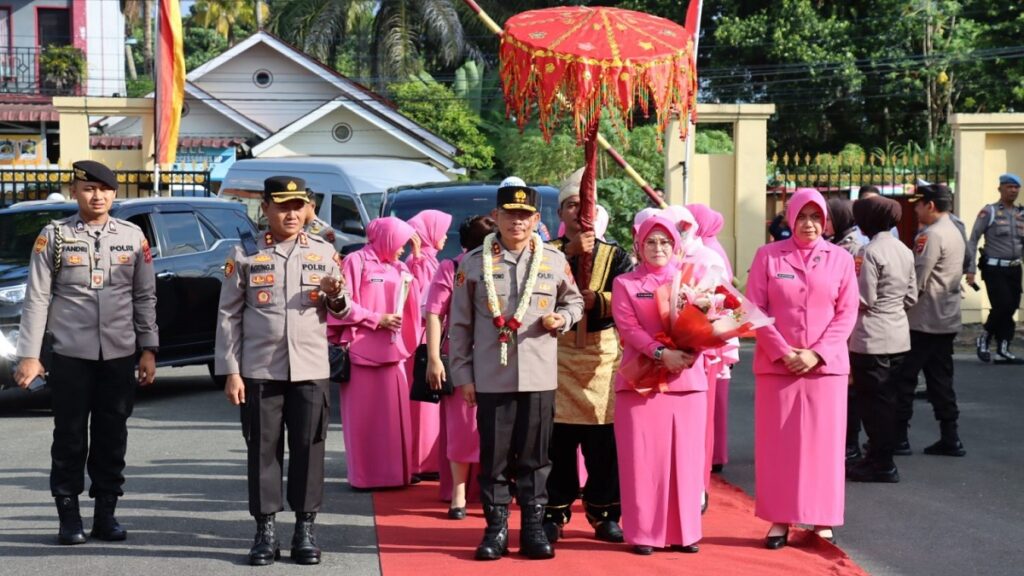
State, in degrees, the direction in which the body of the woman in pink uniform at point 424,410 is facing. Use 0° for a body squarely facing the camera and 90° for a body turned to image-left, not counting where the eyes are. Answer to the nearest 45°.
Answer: approximately 270°

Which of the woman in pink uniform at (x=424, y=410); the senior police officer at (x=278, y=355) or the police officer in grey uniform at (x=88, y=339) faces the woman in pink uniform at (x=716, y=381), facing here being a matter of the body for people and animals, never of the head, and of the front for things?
the woman in pink uniform at (x=424, y=410)

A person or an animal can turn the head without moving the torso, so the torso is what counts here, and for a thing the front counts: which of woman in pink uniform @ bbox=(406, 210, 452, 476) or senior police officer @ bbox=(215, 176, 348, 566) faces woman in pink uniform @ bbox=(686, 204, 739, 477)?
woman in pink uniform @ bbox=(406, 210, 452, 476)

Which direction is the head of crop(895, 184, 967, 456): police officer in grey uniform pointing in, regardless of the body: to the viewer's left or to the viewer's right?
to the viewer's left

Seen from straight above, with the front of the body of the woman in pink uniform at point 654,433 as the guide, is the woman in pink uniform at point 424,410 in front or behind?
behind

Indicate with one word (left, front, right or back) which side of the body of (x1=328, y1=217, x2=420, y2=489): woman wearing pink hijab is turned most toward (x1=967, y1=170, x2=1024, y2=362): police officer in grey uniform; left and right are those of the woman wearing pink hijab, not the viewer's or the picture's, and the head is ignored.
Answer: left

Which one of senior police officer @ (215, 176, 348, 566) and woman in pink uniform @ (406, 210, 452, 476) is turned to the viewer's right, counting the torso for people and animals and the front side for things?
the woman in pink uniform
